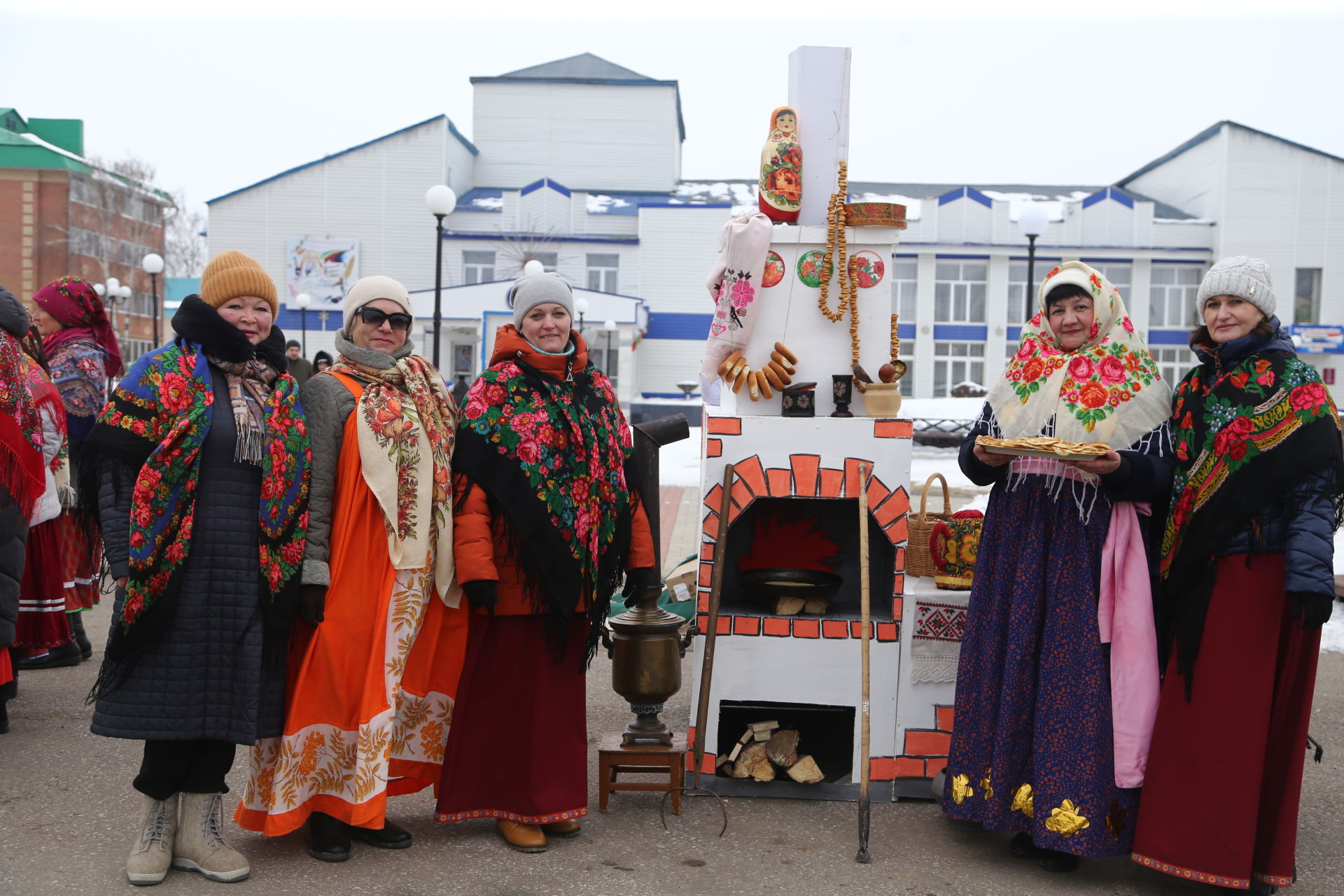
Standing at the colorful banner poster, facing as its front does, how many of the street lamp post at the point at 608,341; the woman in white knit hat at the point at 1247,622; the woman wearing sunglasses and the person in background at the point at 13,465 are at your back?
0

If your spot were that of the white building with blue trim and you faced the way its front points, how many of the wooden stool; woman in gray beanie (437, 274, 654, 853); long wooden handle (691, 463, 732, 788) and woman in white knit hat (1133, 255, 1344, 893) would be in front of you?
4

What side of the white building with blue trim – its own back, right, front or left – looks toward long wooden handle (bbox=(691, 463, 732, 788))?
front

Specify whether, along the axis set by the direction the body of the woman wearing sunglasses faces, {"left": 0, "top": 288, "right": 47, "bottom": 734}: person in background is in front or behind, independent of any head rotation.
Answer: behind

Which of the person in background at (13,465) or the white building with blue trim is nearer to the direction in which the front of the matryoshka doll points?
the person in background

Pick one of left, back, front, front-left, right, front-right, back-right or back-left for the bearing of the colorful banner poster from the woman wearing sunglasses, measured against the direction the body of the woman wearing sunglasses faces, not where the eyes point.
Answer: back-left

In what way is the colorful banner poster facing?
toward the camera

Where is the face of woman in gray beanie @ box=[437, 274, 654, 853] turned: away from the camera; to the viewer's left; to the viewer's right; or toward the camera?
toward the camera

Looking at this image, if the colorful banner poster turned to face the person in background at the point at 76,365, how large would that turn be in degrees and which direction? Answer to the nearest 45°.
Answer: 0° — it already faces them

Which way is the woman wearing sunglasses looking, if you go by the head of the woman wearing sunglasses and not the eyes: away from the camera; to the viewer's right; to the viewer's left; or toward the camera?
toward the camera

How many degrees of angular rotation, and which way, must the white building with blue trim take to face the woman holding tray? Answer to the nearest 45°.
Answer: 0° — it already faces them

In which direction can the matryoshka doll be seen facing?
toward the camera

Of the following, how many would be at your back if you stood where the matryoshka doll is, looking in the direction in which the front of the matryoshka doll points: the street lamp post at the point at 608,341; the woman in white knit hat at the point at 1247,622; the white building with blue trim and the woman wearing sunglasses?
2
